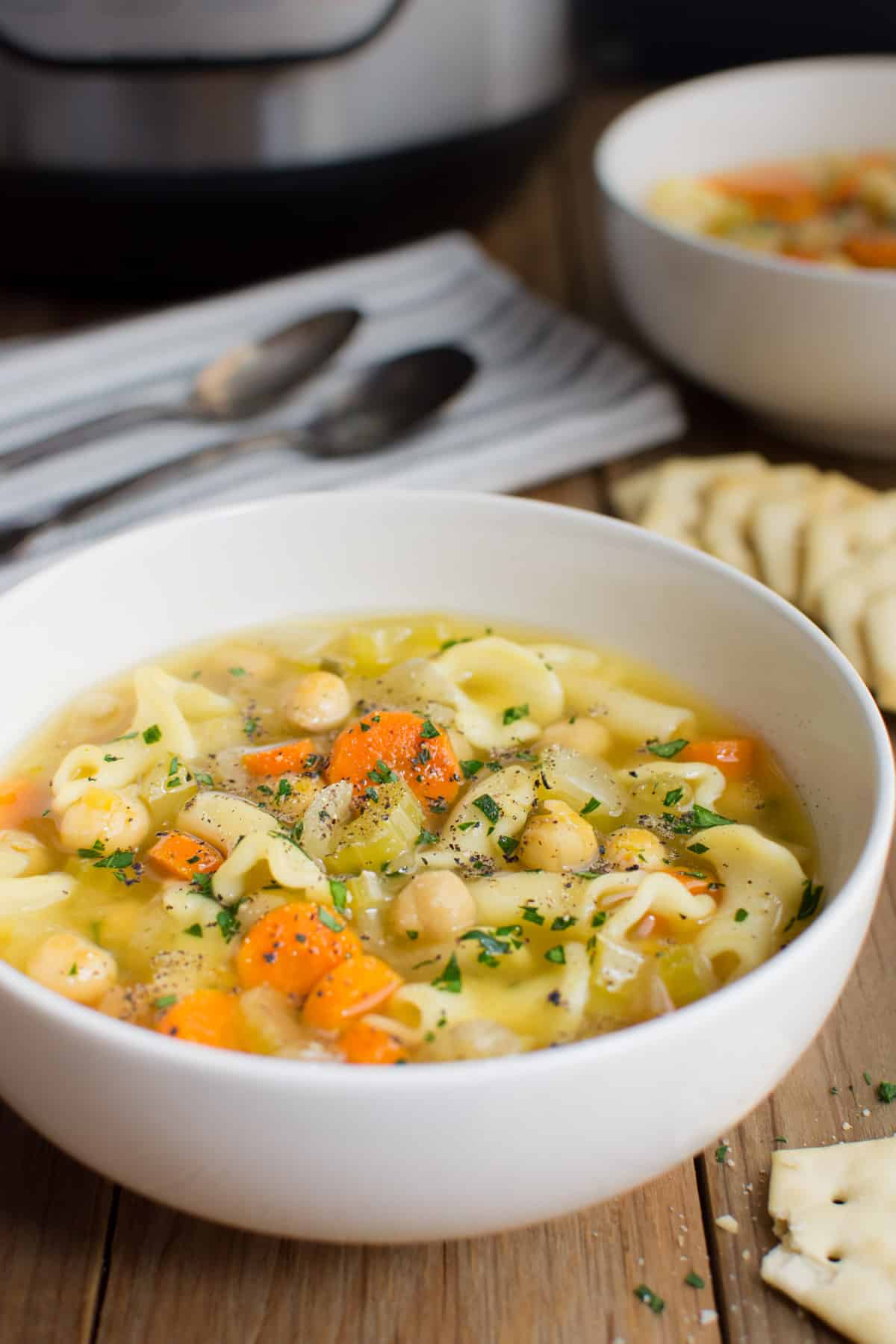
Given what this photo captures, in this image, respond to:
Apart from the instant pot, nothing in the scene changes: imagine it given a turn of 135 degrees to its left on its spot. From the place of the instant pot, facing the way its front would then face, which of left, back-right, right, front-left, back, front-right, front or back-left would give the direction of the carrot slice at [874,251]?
front-right

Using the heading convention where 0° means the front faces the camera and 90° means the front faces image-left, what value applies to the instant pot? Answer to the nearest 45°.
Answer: approximately 0°

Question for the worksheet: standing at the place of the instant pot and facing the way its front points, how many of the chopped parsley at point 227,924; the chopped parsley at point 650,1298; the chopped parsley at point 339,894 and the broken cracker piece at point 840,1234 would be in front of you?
4

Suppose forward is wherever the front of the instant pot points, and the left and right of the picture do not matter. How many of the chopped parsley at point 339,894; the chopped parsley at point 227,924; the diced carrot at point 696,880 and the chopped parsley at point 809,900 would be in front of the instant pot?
4

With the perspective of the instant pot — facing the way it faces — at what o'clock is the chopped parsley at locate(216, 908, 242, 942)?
The chopped parsley is roughly at 12 o'clock from the instant pot.

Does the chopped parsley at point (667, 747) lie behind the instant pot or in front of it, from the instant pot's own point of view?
in front

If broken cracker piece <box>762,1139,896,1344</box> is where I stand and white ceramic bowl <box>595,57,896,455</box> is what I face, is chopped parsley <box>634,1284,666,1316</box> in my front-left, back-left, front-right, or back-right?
back-left

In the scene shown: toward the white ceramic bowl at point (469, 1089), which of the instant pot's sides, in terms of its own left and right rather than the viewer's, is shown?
front

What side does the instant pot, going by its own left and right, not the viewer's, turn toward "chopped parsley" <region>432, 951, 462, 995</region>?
front

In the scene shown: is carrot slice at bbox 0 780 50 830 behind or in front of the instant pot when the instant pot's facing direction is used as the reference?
in front

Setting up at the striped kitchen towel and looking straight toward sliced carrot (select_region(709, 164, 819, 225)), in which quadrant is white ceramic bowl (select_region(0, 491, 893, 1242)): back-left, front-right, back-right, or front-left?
back-right

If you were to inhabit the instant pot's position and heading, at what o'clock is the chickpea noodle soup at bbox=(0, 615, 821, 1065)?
The chickpea noodle soup is roughly at 12 o'clock from the instant pot.

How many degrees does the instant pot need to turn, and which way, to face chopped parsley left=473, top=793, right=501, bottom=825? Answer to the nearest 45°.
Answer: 0° — it already faces it

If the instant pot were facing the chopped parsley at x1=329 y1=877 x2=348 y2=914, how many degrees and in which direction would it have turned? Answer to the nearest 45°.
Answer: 0° — it already faces it
